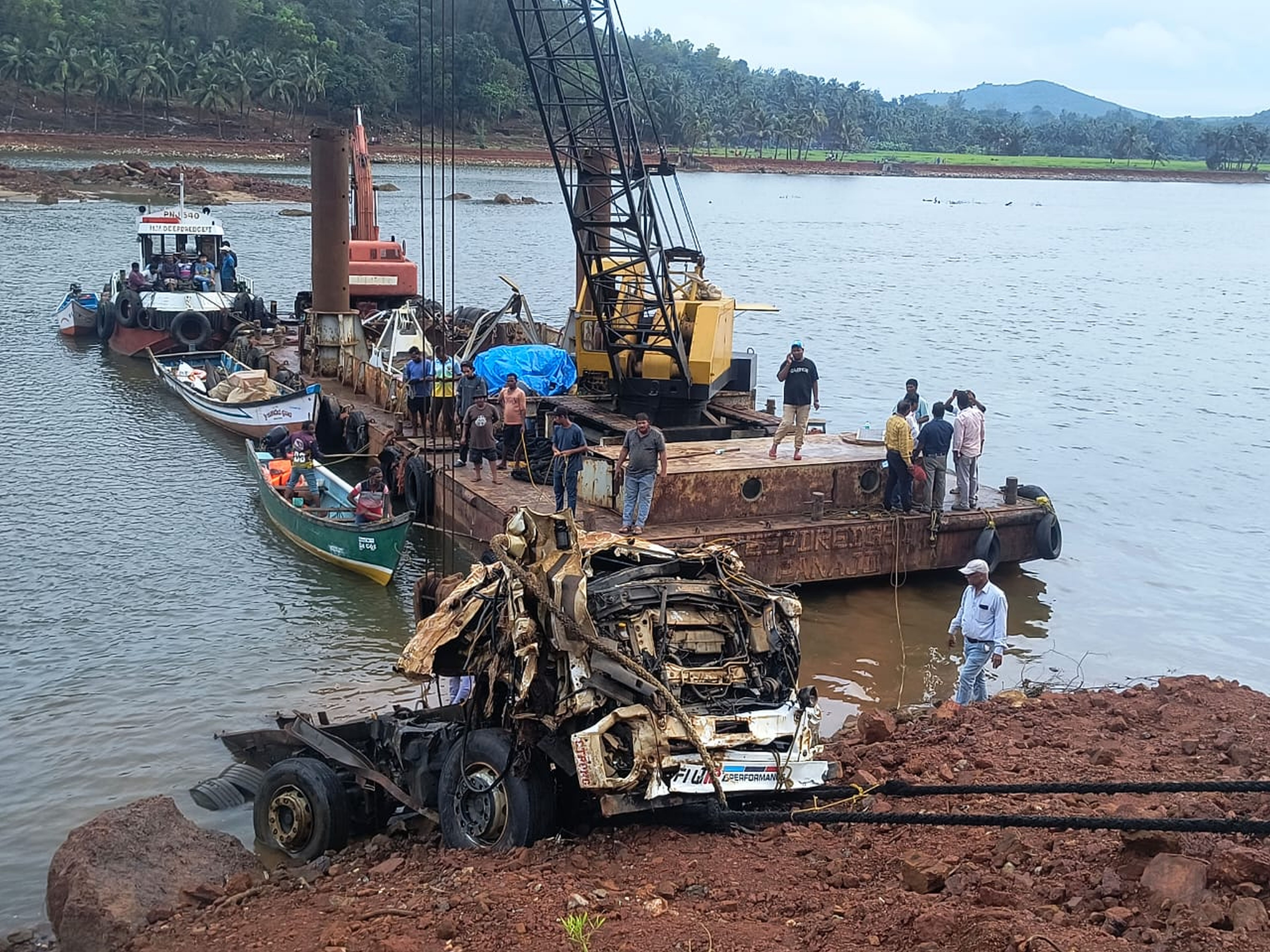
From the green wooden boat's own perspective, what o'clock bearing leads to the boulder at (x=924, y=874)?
The boulder is roughly at 1 o'clock from the green wooden boat.

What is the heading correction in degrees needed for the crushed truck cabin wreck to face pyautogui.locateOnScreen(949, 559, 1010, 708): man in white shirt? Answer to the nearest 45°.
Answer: approximately 90° to its left

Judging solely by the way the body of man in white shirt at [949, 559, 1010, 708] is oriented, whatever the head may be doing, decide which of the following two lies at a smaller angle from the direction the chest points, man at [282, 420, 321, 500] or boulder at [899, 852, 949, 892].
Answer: the boulder

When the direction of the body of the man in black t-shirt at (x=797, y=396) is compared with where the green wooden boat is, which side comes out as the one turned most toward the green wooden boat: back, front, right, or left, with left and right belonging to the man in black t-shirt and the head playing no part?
right

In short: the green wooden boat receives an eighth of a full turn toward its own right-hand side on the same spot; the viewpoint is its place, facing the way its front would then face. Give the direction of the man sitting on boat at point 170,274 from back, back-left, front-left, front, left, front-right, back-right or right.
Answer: back

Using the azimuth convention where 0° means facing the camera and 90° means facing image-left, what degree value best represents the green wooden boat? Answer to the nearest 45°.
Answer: approximately 315°

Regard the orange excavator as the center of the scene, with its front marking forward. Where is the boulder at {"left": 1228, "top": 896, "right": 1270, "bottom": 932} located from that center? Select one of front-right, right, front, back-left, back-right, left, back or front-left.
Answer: back

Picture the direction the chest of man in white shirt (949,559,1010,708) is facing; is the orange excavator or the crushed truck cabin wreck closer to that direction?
the crushed truck cabin wreck

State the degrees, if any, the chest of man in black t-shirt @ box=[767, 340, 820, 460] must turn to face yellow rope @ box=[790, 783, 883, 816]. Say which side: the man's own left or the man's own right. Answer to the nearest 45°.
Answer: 0° — they already face it
